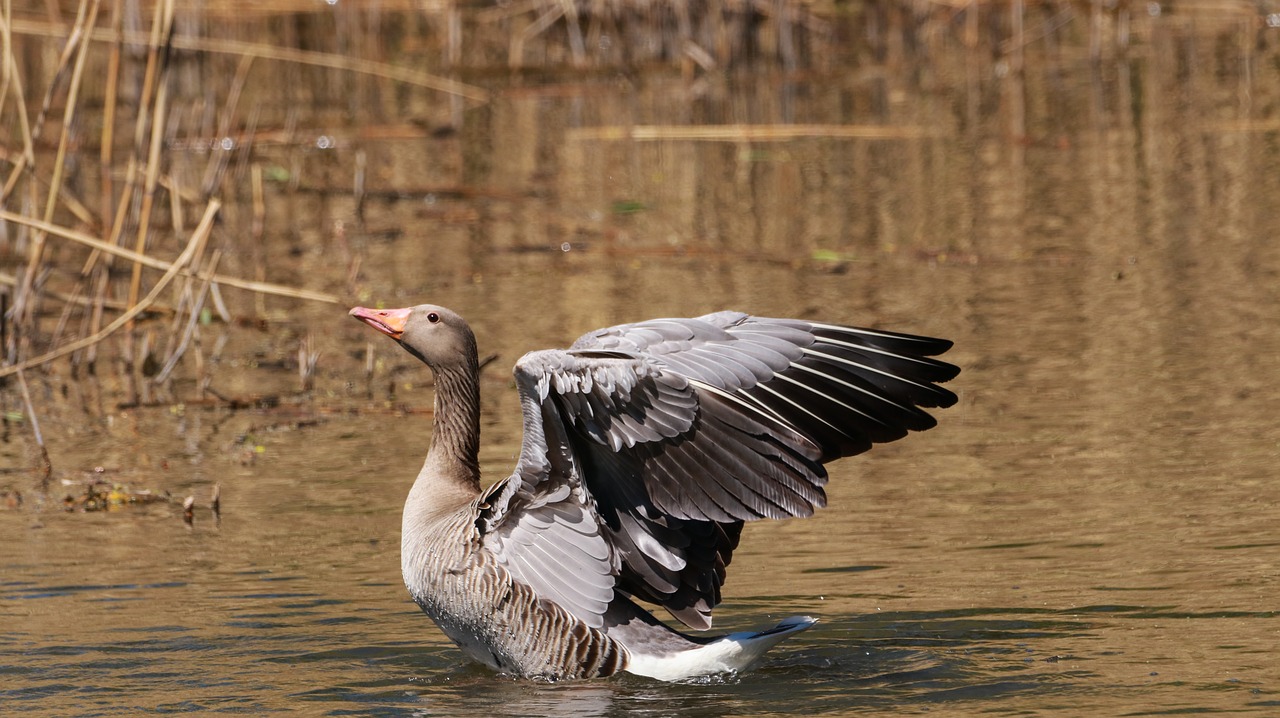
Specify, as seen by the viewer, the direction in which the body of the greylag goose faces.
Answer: to the viewer's left
